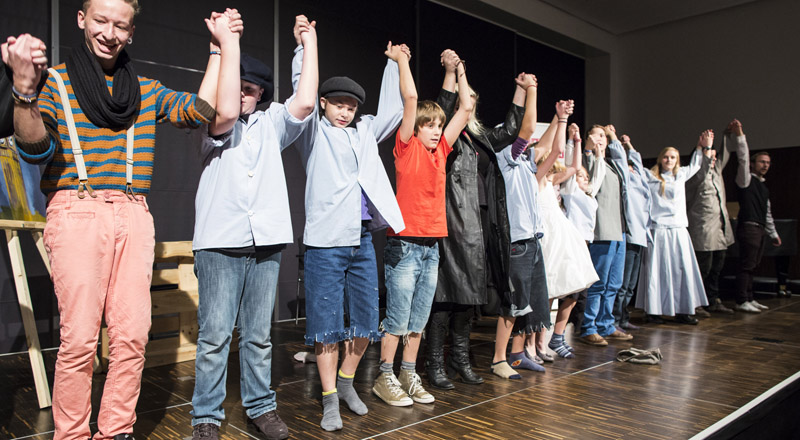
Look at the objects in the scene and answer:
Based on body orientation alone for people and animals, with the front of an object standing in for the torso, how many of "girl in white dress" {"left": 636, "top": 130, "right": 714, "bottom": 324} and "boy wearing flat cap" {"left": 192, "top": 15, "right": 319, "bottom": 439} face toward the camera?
2

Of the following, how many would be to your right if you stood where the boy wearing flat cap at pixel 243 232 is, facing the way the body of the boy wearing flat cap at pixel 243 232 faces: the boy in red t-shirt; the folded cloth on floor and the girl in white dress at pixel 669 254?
0

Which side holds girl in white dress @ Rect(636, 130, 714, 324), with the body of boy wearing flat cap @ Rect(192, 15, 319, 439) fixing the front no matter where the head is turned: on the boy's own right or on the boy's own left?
on the boy's own left

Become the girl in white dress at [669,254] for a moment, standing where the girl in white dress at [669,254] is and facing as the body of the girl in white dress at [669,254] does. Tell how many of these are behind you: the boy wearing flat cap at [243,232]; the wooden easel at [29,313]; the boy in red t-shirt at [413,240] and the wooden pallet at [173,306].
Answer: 0

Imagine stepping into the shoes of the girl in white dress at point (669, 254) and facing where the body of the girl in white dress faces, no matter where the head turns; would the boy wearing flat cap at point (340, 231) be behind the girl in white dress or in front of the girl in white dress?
in front

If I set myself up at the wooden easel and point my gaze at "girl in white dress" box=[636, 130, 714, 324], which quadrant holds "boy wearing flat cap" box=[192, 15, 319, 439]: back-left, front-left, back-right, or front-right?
front-right

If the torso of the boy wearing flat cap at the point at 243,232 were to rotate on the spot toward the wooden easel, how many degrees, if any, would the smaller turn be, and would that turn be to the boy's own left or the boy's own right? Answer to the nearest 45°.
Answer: approximately 135° to the boy's own right

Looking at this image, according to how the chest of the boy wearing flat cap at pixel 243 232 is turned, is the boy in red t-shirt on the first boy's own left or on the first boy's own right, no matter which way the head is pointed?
on the first boy's own left

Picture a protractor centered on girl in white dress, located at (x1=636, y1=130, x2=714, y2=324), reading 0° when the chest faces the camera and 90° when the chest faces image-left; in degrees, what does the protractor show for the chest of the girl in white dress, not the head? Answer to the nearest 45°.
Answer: approximately 0°

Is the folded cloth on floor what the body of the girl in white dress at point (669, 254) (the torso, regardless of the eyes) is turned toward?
yes

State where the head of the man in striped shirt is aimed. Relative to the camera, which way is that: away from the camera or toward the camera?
toward the camera

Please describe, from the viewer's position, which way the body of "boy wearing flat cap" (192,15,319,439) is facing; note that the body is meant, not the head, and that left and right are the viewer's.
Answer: facing the viewer

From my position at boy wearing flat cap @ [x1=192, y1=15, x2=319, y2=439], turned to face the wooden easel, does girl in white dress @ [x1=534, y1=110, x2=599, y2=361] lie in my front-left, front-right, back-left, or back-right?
back-right

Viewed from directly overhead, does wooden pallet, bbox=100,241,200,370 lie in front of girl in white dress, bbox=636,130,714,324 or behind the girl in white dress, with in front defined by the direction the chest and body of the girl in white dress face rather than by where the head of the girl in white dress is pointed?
in front

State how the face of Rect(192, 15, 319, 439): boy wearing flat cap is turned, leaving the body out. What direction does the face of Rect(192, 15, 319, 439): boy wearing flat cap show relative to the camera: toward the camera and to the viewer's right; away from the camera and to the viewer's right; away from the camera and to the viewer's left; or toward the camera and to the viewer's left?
toward the camera and to the viewer's left
